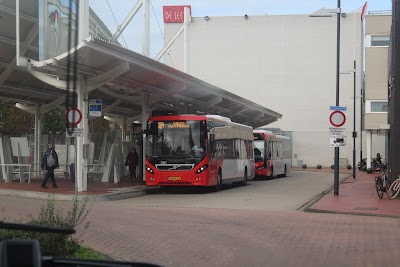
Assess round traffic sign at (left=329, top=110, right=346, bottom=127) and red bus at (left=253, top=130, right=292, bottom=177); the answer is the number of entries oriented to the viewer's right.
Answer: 0

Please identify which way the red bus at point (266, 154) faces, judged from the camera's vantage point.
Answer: facing the viewer and to the left of the viewer

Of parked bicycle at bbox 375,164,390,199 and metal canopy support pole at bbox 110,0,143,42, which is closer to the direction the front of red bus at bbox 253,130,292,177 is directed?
the metal canopy support pole

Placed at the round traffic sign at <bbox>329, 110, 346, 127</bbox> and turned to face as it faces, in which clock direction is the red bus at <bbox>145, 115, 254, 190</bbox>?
The red bus is roughly at 3 o'clock from the round traffic sign.

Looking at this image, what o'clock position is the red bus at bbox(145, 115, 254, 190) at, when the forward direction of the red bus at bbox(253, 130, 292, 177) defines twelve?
the red bus at bbox(145, 115, 254, 190) is roughly at 11 o'clock from the red bus at bbox(253, 130, 292, 177).

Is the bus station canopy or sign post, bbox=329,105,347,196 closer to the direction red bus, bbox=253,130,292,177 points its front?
the bus station canopy

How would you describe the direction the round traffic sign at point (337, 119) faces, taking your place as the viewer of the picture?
facing the viewer

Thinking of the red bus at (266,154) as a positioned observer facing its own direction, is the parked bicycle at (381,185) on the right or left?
on its left

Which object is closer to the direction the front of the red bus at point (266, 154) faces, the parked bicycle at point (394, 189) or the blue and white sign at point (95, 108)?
the blue and white sign

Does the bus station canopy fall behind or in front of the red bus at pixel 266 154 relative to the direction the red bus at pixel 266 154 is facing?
in front

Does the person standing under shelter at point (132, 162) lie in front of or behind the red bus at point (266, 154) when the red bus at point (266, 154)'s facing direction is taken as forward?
in front
